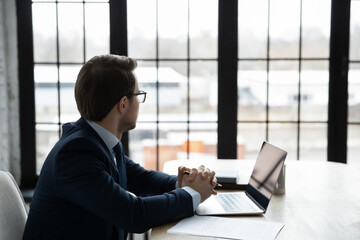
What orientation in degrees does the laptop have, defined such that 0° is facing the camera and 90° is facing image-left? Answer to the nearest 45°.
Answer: approximately 90°

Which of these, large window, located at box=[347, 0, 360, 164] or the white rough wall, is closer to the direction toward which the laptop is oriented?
the white rough wall

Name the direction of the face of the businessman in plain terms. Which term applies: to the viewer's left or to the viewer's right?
to the viewer's right

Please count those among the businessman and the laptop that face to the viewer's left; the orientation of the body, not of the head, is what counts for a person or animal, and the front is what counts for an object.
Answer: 1

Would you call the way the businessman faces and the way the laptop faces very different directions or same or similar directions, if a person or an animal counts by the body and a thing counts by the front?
very different directions

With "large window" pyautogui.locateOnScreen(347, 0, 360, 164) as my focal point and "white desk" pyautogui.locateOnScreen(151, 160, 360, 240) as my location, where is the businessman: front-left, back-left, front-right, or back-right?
back-left

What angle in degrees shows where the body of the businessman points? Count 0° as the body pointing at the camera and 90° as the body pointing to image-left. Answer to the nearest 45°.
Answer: approximately 270°

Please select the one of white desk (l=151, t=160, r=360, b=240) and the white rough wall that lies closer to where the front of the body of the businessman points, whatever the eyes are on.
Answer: the white desk
